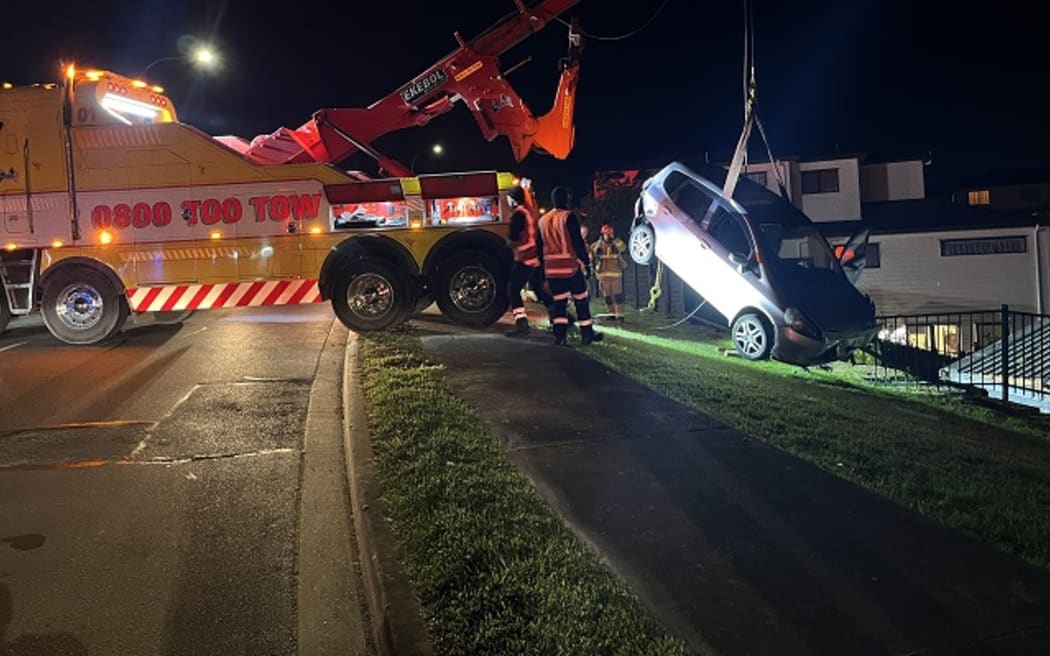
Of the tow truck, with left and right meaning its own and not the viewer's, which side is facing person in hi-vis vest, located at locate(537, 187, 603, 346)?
back

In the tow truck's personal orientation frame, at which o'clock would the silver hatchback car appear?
The silver hatchback car is roughly at 6 o'clock from the tow truck.

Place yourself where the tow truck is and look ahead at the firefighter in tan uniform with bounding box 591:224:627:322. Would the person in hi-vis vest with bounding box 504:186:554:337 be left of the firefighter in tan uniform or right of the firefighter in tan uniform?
right

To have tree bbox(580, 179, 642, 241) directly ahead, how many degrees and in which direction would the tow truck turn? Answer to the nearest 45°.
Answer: approximately 135° to its right

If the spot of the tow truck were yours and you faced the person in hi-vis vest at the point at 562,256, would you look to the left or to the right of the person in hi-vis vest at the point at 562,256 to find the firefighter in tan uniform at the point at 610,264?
left

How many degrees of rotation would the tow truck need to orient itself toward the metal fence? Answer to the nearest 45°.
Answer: approximately 180°

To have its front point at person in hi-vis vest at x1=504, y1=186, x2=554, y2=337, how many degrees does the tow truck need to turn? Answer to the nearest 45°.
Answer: approximately 180°

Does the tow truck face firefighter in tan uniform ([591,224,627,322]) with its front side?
no

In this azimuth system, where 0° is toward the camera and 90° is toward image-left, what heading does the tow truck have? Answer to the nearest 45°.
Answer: approximately 90°
